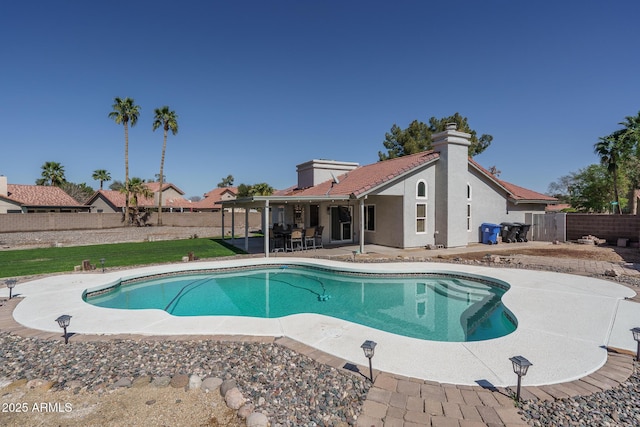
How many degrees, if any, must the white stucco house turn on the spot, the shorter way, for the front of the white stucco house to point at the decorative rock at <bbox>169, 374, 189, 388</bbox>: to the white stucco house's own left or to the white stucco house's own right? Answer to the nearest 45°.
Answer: approximately 135° to the white stucco house's own right

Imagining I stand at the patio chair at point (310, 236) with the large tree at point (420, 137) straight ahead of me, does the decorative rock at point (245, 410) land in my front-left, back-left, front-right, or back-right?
back-right

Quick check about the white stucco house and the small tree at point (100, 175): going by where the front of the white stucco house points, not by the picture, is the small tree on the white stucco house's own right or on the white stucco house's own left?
on the white stucco house's own left

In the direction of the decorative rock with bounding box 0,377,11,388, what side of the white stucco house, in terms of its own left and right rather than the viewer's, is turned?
back

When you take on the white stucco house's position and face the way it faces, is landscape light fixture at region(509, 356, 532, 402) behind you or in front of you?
behind
